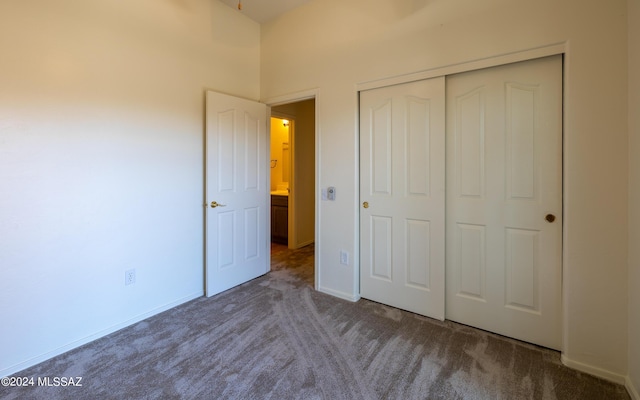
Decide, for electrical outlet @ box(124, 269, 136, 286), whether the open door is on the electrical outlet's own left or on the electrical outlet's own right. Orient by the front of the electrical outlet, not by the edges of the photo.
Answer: on the electrical outlet's own left

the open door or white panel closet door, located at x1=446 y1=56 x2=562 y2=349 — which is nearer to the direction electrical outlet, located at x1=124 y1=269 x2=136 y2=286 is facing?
the white panel closet door

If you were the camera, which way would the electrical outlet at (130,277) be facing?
facing the viewer and to the right of the viewer

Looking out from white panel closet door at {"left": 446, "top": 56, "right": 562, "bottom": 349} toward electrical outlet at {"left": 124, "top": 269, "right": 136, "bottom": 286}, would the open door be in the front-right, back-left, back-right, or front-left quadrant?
front-right

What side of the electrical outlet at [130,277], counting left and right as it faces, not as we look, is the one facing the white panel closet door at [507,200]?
front

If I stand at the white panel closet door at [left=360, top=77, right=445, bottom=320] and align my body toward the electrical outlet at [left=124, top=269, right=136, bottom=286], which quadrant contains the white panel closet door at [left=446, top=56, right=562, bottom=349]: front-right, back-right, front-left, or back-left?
back-left

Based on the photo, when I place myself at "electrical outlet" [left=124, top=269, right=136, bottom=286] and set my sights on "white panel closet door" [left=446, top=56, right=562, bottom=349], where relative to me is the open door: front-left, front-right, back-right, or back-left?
front-left

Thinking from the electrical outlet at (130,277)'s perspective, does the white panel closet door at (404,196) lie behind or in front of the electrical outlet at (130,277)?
in front

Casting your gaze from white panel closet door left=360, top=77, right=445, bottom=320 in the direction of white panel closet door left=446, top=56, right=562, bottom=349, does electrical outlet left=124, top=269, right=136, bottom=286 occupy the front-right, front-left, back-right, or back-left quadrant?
back-right

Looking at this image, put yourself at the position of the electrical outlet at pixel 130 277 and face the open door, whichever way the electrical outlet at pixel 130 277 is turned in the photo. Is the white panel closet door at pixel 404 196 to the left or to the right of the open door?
right
